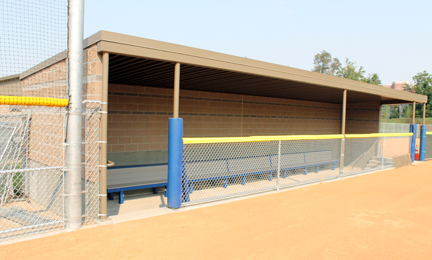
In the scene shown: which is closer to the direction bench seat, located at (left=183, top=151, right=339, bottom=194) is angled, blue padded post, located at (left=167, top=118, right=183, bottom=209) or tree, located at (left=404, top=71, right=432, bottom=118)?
the blue padded post

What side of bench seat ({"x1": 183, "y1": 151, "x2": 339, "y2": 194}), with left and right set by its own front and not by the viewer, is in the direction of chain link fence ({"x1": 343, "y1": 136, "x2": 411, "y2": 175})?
left

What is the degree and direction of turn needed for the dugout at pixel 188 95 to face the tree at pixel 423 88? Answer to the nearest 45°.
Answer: approximately 90° to its left

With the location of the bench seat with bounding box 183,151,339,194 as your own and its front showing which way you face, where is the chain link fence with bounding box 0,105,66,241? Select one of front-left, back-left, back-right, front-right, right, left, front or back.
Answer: right

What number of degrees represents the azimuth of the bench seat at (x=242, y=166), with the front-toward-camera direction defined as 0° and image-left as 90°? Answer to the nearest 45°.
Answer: approximately 315°

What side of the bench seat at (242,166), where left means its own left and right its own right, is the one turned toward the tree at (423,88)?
left

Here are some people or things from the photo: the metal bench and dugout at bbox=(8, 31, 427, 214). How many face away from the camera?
0
